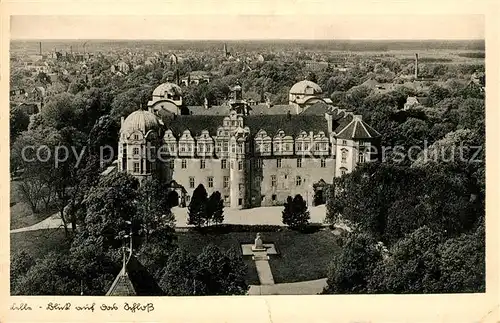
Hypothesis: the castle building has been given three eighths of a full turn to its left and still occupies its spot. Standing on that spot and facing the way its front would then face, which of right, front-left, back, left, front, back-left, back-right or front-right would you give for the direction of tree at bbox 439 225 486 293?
front-right

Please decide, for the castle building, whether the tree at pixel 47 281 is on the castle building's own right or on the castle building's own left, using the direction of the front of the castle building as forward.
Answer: on the castle building's own right

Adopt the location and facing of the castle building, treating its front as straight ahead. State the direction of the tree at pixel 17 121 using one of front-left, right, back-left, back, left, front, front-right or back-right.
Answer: right

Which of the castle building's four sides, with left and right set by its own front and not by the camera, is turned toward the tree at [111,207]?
right

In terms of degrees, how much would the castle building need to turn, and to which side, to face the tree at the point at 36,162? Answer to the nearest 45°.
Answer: approximately 90° to its right

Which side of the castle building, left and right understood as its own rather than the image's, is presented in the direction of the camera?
front

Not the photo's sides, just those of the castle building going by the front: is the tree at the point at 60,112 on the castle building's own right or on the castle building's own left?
on the castle building's own right

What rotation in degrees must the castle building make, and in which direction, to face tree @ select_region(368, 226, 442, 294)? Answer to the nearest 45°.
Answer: approximately 90° to its left
